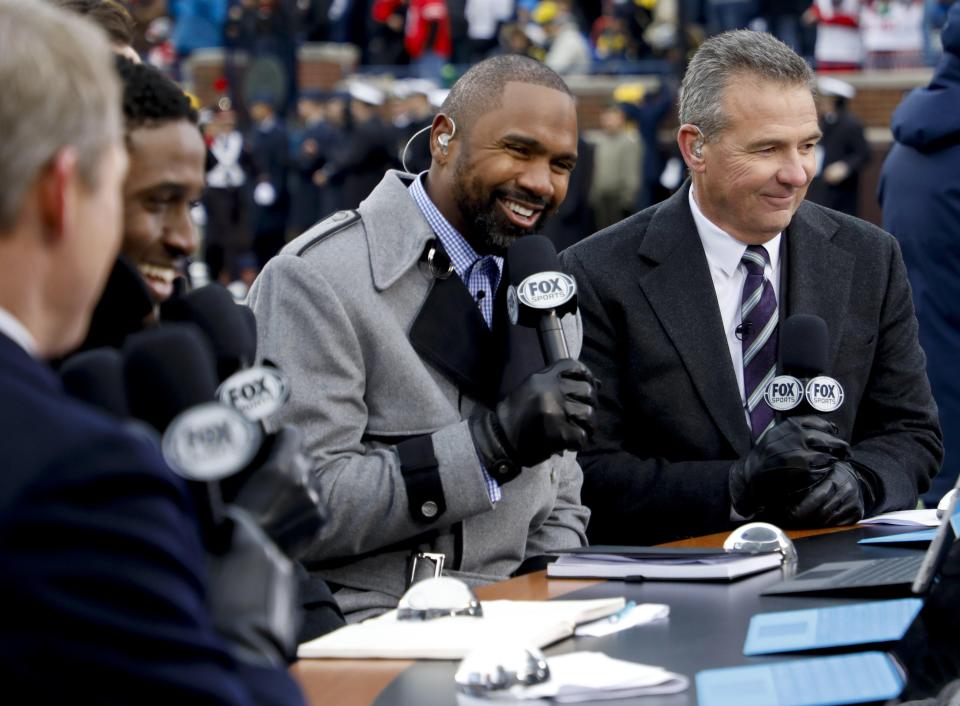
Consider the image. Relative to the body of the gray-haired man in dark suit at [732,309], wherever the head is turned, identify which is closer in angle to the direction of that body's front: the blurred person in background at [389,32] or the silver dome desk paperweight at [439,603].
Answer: the silver dome desk paperweight

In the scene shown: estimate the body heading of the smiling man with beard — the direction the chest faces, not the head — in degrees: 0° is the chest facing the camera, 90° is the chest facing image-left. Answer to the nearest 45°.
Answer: approximately 315°

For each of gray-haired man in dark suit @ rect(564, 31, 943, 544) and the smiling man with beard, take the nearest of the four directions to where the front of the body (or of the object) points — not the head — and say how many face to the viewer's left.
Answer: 0

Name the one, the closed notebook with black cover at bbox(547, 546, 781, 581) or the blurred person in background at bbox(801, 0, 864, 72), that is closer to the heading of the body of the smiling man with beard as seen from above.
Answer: the closed notebook with black cover

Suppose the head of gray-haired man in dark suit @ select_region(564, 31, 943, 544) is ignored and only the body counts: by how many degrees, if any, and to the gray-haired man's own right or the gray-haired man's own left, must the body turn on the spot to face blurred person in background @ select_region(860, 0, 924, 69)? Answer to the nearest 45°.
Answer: approximately 135° to the gray-haired man's own left

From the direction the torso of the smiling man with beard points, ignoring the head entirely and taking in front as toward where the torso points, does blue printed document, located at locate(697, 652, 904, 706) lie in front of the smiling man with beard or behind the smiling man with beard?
in front

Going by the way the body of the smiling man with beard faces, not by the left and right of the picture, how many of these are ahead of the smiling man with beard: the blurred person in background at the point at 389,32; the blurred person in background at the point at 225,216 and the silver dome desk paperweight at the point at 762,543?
1
